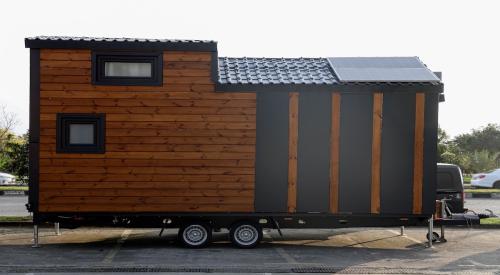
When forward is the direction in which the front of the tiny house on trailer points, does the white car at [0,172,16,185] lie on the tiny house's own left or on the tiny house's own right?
on the tiny house's own left

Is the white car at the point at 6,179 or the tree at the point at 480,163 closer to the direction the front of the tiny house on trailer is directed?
the tree

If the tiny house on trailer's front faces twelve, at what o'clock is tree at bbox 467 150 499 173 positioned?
The tree is roughly at 10 o'clock from the tiny house on trailer.

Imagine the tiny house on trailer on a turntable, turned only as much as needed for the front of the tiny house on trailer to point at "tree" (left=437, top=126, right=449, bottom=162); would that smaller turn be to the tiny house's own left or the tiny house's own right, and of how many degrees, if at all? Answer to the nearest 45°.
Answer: approximately 45° to the tiny house's own left

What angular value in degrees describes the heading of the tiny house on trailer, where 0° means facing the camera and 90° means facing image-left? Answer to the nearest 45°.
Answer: approximately 270°

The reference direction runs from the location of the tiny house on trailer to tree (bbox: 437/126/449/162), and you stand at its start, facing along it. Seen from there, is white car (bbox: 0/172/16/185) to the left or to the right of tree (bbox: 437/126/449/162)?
left
